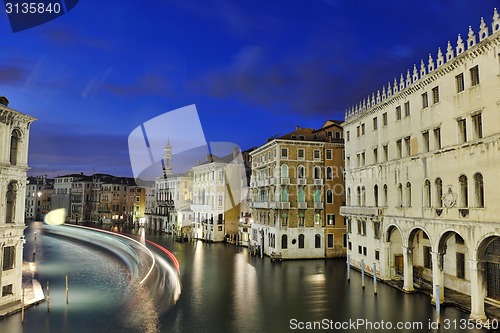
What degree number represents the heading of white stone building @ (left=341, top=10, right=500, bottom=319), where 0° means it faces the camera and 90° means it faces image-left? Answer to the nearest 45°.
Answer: approximately 45°

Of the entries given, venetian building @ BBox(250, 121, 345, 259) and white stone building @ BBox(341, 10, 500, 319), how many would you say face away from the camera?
0

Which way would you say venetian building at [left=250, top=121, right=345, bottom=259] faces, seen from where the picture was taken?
facing the viewer and to the left of the viewer

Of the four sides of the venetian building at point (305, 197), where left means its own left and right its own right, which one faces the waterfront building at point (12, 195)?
front

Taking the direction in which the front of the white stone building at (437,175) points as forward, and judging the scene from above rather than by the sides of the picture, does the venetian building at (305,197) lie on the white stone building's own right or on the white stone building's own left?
on the white stone building's own right

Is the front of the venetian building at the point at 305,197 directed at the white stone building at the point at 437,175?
no

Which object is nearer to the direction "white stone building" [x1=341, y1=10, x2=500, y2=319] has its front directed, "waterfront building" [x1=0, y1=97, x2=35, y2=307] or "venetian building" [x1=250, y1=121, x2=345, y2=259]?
the waterfront building

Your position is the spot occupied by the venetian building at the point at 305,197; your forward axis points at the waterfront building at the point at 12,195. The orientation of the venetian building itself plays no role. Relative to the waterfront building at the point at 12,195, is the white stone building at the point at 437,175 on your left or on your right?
left

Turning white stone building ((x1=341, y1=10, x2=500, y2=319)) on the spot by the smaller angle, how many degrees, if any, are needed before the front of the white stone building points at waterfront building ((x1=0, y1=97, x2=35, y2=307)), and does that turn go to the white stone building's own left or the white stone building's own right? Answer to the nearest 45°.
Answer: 0° — it already faces it

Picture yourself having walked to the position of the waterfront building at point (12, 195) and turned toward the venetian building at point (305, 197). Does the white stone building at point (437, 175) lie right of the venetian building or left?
right
